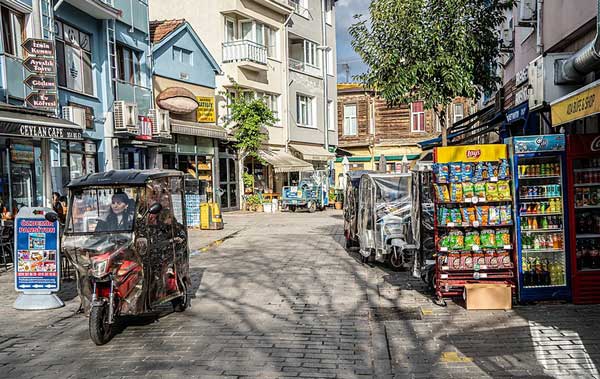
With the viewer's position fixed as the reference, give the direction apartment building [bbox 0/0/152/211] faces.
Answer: facing the viewer and to the right of the viewer

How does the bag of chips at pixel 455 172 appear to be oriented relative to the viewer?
toward the camera

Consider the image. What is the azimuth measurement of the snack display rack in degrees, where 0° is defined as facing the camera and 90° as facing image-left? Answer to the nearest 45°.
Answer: approximately 0°

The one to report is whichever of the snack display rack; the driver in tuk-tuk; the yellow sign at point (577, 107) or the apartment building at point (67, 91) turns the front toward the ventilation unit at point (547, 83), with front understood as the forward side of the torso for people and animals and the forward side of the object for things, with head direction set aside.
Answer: the apartment building

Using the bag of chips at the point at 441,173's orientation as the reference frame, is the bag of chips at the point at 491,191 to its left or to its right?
on its left

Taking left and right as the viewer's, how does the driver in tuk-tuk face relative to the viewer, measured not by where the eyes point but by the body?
facing the viewer and to the left of the viewer

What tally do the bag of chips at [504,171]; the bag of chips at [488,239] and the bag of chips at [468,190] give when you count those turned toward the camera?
3

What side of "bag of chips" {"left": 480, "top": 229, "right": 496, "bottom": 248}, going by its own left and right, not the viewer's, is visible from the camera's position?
front

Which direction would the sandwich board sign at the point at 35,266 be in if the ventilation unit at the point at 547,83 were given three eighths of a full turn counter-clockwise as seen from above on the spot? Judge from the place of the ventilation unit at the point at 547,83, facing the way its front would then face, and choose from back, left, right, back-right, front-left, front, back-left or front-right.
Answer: back-right

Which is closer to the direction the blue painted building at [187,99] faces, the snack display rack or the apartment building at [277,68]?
the snack display rack

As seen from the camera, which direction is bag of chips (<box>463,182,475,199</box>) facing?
toward the camera

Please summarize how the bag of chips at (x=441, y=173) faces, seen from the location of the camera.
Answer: facing the viewer
